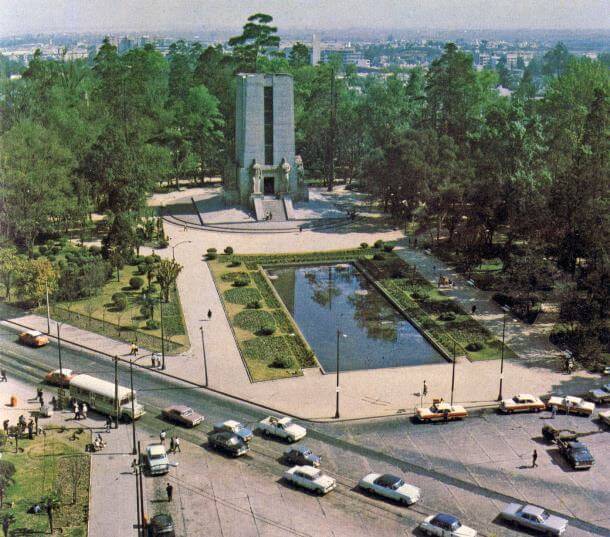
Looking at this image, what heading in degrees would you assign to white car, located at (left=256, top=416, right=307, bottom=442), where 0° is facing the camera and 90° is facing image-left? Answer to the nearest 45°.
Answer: approximately 315°

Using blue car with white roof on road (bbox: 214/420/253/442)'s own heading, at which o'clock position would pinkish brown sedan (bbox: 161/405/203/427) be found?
The pinkish brown sedan is roughly at 6 o'clock from the blue car with white roof on road.

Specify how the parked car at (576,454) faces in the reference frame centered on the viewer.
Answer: facing the viewer and to the right of the viewer

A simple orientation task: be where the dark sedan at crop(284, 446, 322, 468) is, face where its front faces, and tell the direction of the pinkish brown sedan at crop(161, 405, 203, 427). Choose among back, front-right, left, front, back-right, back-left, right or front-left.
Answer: back

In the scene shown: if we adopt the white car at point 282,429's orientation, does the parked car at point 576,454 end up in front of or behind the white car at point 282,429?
in front
